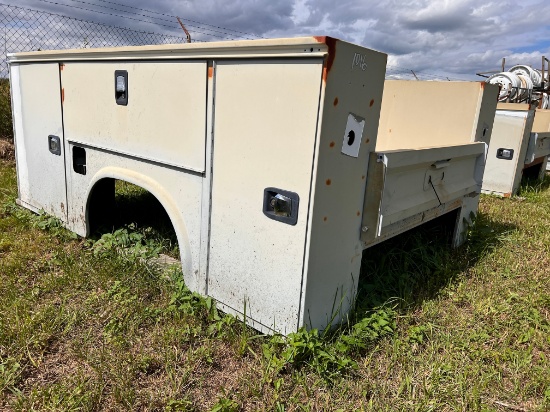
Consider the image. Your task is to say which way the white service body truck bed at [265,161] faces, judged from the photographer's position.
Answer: facing away from the viewer and to the left of the viewer
